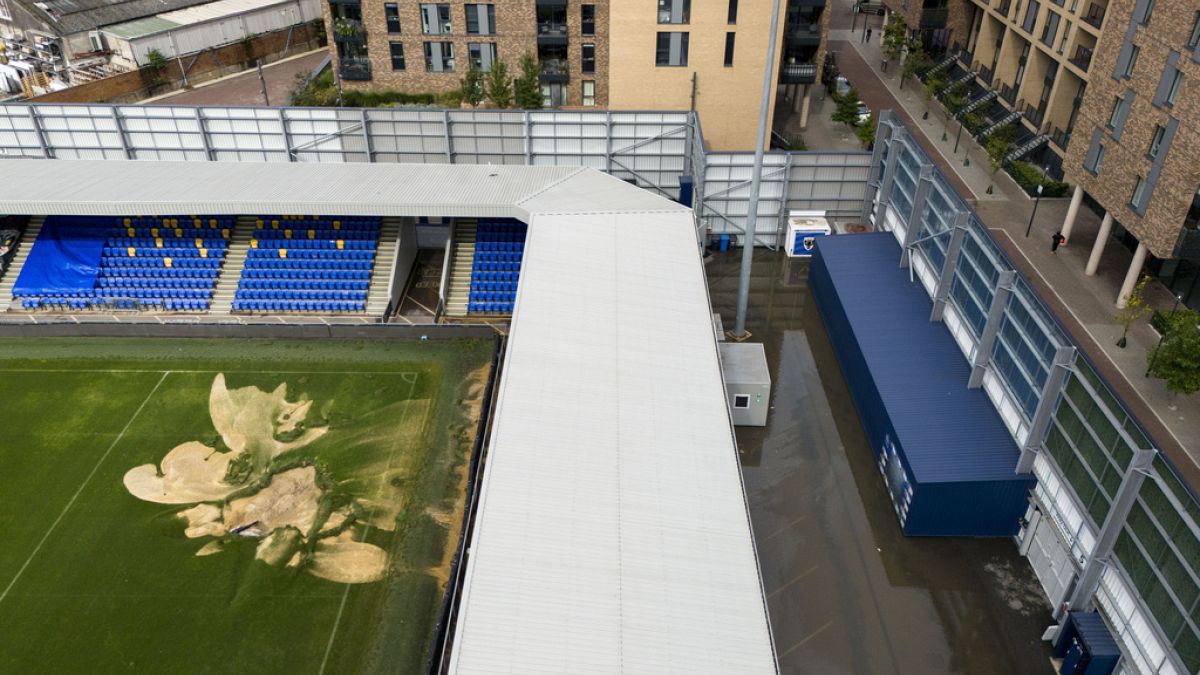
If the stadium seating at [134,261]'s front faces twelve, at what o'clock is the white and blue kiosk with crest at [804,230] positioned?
The white and blue kiosk with crest is roughly at 10 o'clock from the stadium seating.

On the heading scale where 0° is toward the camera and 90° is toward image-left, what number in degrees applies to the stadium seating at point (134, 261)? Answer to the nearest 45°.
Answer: approximately 0°

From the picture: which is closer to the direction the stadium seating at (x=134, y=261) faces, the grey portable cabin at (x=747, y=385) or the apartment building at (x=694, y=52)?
the grey portable cabin

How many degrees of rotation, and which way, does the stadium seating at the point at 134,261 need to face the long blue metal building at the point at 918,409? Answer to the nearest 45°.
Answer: approximately 45° to its left

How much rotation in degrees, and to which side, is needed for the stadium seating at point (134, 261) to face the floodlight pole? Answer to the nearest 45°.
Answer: approximately 45° to its left

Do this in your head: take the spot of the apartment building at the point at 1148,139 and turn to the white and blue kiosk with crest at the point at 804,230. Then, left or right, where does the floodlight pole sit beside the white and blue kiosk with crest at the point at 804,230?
left

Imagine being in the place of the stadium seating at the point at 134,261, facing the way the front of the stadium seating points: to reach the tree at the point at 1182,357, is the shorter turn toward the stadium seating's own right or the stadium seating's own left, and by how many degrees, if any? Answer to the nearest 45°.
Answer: approximately 45° to the stadium seating's own left

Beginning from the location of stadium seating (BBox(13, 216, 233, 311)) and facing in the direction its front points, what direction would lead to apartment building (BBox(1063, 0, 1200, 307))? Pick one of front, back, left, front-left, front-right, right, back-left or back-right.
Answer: front-left

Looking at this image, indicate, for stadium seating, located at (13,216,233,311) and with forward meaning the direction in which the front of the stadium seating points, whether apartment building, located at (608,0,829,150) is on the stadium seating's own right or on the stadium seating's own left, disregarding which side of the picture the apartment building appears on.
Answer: on the stadium seating's own left
